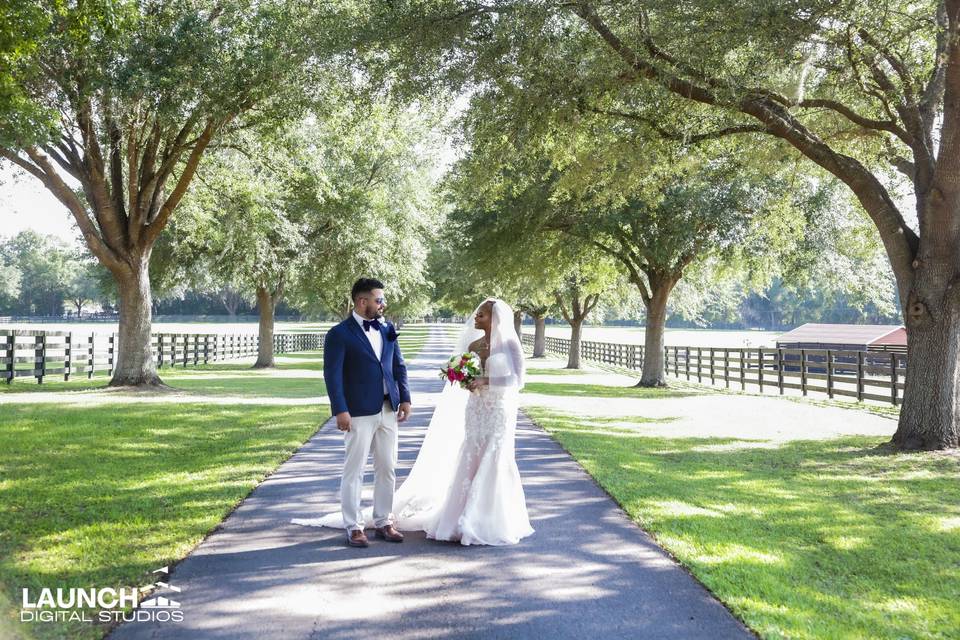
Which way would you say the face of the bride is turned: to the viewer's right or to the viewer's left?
to the viewer's left

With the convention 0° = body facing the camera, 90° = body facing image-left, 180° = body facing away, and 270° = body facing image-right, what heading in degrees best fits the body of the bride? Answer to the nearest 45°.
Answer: approximately 45°

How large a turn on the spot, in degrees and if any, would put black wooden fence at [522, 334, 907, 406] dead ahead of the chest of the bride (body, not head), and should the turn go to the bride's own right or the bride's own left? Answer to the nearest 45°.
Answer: approximately 180°

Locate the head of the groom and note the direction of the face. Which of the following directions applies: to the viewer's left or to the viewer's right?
to the viewer's right

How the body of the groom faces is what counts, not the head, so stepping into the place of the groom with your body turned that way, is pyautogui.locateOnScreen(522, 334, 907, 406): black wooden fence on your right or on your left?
on your left

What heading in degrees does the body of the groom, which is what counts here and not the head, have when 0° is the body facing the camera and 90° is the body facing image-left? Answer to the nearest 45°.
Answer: approximately 315°
